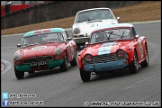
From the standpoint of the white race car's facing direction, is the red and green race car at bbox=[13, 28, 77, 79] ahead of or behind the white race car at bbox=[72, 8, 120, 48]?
ahead

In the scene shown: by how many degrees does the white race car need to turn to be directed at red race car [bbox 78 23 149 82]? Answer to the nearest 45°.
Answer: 0° — it already faces it

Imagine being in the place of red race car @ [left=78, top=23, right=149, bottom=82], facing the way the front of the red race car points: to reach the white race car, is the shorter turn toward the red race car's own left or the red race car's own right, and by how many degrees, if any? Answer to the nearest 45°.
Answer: approximately 135° to the red race car's own right

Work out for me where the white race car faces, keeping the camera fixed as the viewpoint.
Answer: facing the viewer

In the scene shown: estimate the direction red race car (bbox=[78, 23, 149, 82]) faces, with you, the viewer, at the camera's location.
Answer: facing the viewer and to the left of the viewer

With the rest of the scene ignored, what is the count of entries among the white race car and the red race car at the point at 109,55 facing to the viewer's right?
0

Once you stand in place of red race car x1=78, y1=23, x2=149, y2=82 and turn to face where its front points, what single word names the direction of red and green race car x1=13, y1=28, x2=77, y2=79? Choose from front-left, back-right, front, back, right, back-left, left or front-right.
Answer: right

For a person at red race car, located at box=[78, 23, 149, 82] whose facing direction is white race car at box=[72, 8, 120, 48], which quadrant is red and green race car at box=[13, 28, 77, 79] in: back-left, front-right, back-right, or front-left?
front-left
